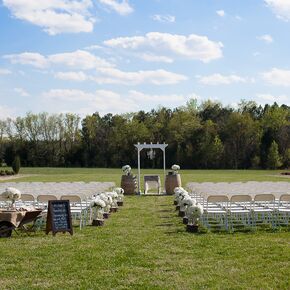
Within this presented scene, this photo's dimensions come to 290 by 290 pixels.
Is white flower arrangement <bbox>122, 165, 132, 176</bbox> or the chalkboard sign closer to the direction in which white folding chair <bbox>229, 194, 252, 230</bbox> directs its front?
the white flower arrangement

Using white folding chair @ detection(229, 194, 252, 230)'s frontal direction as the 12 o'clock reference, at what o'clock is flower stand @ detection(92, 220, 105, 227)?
The flower stand is roughly at 9 o'clock from the white folding chair.

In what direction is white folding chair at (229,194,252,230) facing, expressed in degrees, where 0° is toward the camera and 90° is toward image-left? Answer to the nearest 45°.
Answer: approximately 180°

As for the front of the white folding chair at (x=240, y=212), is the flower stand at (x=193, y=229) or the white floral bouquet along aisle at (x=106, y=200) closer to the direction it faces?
the white floral bouquet along aisle

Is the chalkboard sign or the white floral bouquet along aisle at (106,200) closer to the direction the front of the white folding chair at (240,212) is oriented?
the white floral bouquet along aisle

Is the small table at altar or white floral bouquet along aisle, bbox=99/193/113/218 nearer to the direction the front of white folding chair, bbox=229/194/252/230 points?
the small table at altar

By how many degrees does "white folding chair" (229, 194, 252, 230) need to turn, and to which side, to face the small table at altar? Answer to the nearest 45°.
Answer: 0° — it already faces it

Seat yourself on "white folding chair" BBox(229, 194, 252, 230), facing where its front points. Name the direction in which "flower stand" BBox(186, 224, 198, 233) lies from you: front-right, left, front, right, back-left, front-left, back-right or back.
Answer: back-left

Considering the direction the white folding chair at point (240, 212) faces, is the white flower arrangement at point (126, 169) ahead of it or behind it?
ahead

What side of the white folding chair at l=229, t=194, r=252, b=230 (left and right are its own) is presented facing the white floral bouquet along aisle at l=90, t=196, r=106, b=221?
left
